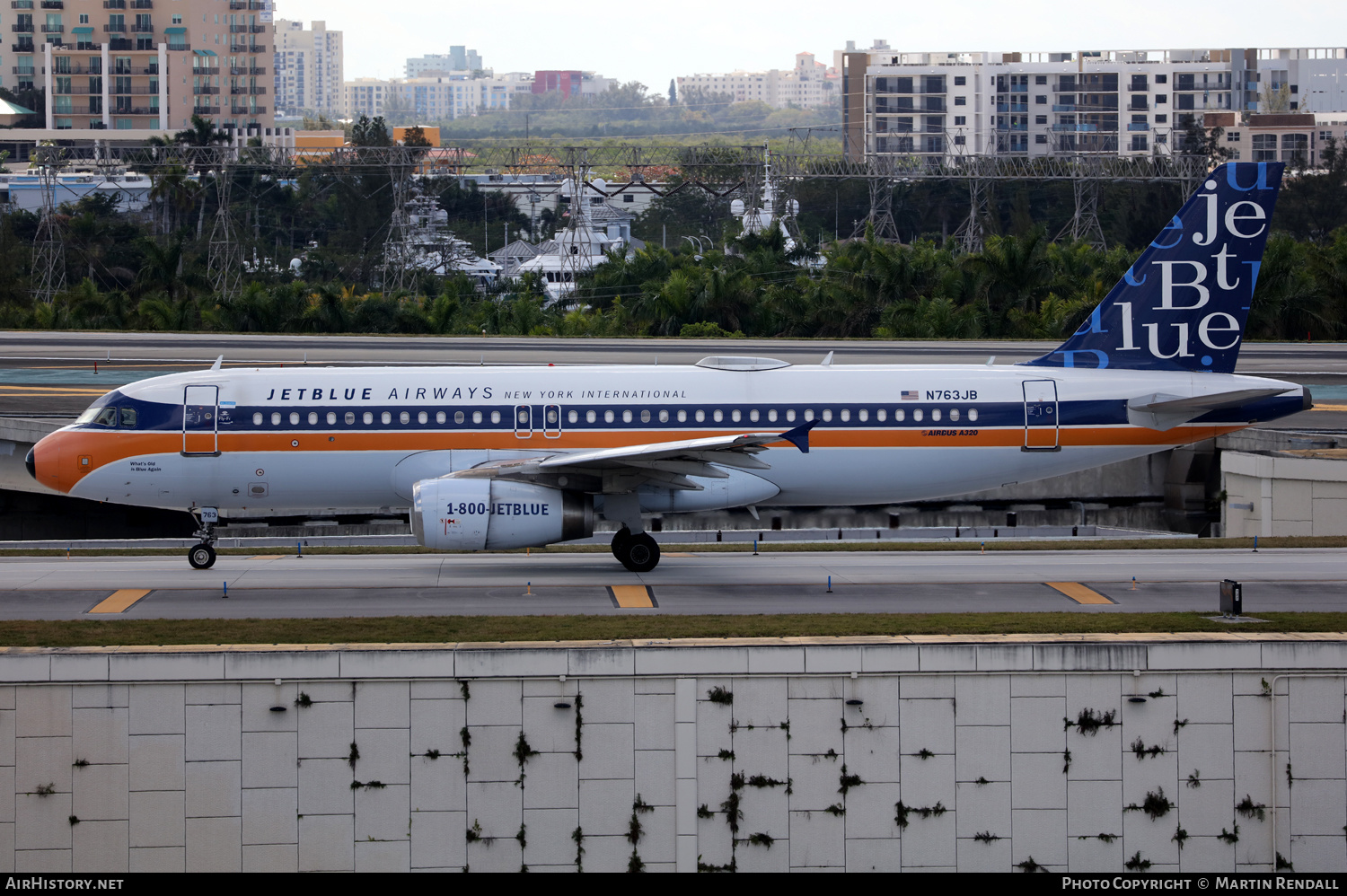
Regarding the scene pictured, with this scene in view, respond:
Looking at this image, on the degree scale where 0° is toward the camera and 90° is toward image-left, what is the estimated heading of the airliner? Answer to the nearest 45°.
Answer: approximately 90°

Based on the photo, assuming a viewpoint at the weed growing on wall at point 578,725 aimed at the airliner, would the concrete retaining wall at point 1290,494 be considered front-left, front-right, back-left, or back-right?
front-right

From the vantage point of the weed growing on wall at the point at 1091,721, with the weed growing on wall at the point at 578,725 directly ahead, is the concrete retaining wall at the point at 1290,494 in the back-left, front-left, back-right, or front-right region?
back-right

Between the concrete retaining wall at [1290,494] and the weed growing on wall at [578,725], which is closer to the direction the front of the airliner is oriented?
the weed growing on wall

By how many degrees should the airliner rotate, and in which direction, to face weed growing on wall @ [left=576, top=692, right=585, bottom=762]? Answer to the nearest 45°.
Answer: approximately 90° to its left

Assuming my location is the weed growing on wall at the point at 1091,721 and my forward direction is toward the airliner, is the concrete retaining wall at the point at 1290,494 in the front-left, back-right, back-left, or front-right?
front-right

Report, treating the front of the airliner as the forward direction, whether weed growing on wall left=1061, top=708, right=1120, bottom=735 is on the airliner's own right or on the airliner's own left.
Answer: on the airliner's own left
